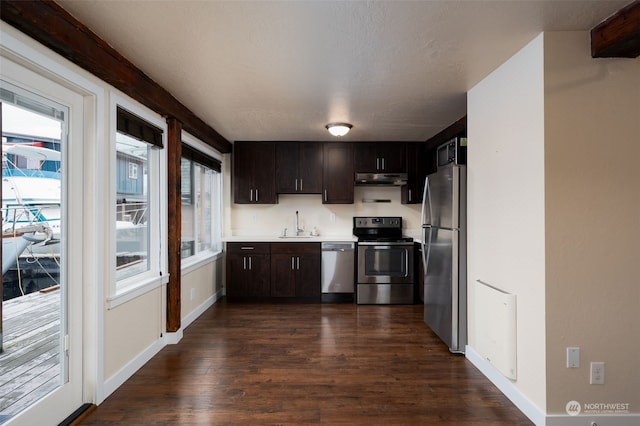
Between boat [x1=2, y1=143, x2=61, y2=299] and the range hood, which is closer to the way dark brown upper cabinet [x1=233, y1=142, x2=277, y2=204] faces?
the boat

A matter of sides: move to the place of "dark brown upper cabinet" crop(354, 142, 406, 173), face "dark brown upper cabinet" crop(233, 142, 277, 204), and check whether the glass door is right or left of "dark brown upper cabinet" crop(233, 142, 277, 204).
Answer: left

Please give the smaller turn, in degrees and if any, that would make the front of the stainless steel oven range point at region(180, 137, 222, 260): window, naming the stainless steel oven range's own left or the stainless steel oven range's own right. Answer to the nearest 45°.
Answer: approximately 90° to the stainless steel oven range's own right

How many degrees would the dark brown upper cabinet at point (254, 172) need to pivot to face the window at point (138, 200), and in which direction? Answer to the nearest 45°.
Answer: approximately 45° to its right

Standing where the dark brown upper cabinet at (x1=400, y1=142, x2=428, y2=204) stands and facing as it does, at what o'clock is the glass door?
The glass door is roughly at 1 o'clock from the dark brown upper cabinet.

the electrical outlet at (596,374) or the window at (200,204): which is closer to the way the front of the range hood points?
the electrical outlet
